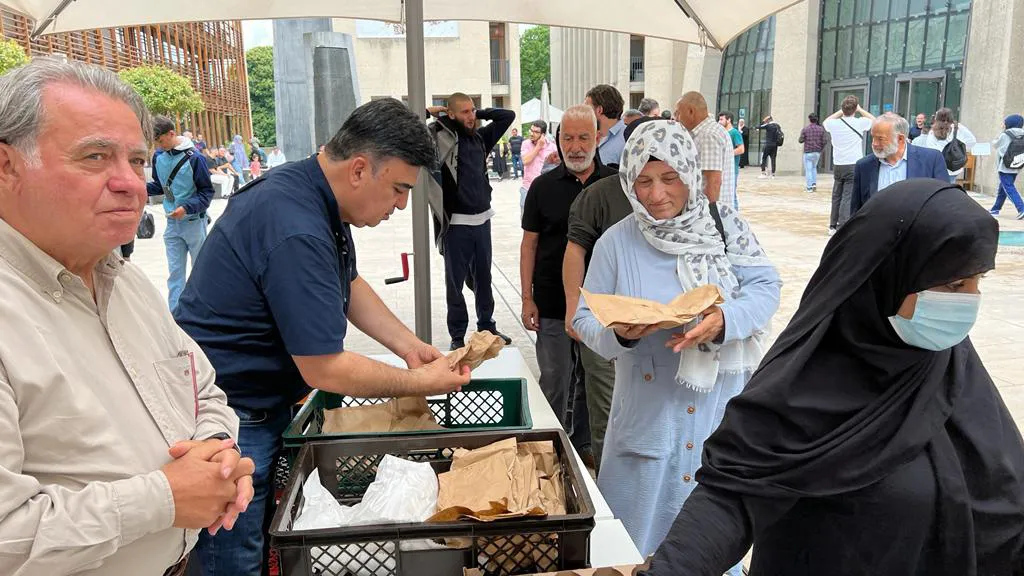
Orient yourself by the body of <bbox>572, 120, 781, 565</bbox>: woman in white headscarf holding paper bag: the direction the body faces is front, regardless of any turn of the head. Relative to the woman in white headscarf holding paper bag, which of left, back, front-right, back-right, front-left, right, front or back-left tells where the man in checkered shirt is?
back

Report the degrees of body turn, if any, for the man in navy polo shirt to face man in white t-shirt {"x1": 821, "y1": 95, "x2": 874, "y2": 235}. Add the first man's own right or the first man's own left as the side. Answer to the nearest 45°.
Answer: approximately 45° to the first man's own left

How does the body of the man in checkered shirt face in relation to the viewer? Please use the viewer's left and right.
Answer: facing to the left of the viewer

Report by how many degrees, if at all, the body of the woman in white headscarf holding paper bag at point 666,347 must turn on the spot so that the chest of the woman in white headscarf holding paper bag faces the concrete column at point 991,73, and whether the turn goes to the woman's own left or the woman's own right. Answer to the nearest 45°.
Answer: approximately 180°

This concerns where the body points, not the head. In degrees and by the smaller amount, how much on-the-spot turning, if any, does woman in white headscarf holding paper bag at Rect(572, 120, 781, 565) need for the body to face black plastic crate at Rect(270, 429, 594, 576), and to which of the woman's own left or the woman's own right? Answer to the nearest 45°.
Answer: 0° — they already face it

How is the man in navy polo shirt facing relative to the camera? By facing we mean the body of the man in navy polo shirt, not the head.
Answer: to the viewer's right

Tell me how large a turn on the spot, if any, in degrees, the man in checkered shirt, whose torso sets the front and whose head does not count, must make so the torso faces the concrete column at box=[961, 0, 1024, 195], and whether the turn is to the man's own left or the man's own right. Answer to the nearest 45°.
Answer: approximately 135° to the man's own right

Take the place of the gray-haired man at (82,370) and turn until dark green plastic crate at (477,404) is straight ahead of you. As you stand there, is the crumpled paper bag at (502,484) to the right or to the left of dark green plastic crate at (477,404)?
right

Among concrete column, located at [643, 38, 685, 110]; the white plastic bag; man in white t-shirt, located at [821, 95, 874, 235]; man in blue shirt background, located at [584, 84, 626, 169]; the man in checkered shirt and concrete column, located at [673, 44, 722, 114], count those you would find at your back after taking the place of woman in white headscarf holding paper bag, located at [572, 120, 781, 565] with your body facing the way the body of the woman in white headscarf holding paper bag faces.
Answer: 5

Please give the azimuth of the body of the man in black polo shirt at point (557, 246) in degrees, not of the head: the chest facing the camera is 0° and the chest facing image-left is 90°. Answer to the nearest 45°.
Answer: approximately 0°
